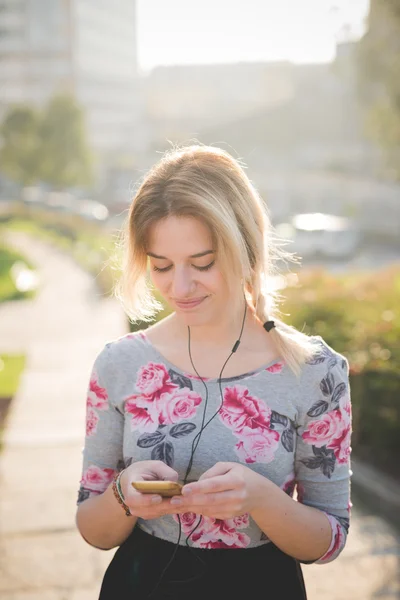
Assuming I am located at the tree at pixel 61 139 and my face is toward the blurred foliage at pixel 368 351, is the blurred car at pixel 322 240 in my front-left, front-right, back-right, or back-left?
front-left

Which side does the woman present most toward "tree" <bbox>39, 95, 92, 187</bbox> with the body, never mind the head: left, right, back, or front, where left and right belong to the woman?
back

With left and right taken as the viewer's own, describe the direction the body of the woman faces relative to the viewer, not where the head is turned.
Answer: facing the viewer

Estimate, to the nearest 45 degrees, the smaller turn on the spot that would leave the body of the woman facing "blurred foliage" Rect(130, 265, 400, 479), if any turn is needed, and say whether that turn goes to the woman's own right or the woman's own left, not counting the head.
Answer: approximately 180°

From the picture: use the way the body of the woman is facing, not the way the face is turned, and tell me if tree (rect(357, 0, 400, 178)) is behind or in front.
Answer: behind

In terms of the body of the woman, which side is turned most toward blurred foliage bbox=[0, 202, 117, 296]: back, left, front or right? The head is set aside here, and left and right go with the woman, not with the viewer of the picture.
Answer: back

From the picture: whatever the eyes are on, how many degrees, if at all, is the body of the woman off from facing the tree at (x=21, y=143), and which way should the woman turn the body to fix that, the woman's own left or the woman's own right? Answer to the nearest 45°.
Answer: approximately 180°

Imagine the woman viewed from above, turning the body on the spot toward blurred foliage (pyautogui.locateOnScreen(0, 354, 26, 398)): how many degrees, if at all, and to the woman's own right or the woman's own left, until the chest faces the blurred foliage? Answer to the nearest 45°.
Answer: approximately 180°

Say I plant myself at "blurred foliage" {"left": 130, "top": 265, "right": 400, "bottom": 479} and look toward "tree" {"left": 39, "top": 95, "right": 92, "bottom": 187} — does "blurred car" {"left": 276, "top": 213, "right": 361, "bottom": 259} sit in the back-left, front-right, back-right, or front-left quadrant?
front-right

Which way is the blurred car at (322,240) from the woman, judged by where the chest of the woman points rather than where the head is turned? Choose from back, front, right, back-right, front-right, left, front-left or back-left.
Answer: back
